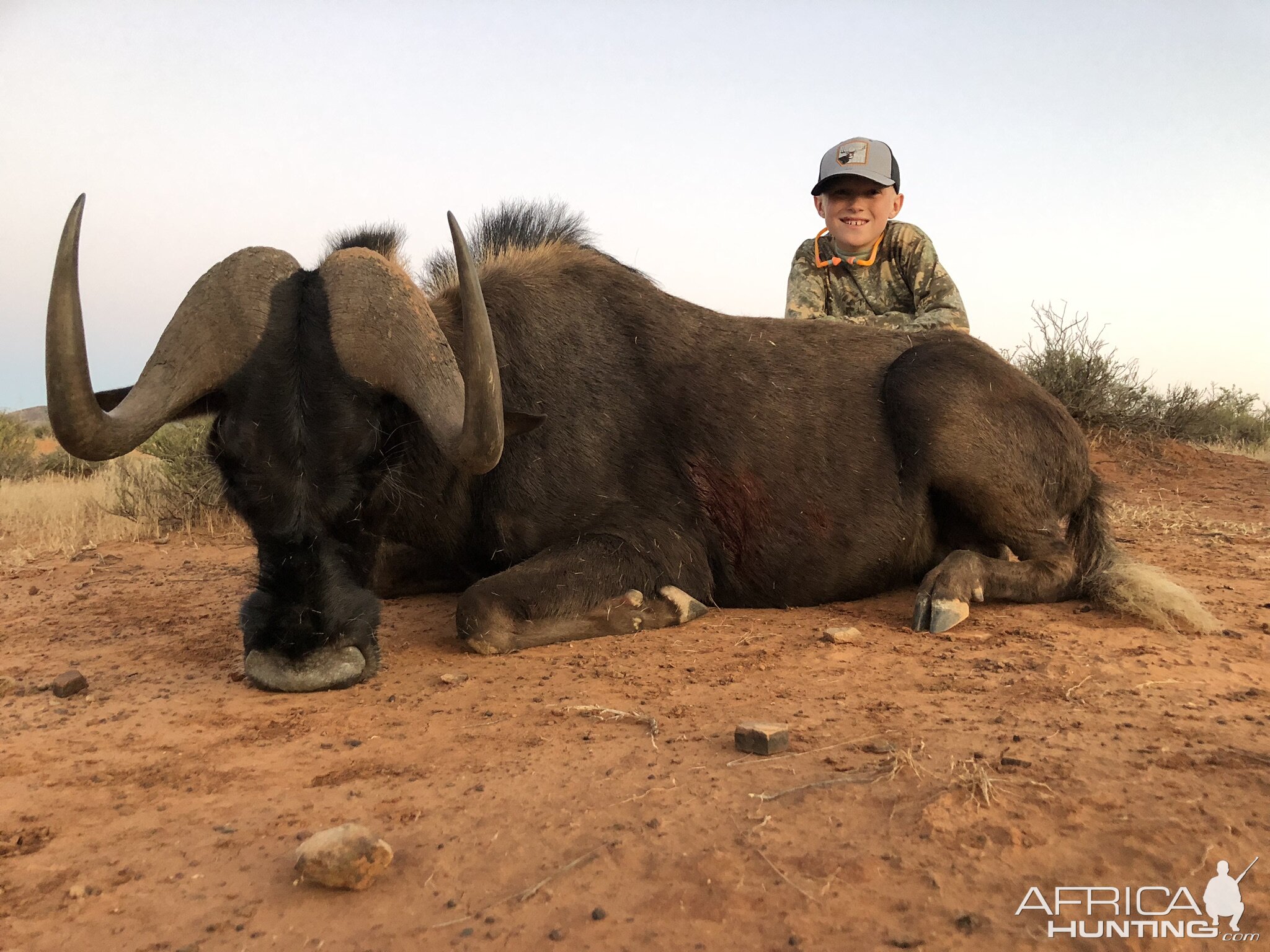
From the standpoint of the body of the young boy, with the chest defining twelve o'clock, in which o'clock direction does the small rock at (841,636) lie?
The small rock is roughly at 12 o'clock from the young boy.

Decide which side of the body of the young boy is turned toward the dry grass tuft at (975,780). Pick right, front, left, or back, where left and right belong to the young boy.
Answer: front

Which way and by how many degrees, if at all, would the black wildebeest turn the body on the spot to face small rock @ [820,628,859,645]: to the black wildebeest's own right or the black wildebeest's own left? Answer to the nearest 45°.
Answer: approximately 135° to the black wildebeest's own left

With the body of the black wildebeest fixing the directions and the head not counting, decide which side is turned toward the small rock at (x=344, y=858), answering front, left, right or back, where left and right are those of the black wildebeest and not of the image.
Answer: left

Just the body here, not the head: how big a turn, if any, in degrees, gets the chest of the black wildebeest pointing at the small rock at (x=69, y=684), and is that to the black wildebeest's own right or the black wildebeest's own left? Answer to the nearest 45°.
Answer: approximately 45° to the black wildebeest's own left

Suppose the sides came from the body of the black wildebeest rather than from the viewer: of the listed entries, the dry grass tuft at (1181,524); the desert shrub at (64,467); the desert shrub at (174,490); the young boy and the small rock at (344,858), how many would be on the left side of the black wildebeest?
1

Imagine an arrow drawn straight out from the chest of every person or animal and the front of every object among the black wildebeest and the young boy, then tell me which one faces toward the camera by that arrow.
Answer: the young boy

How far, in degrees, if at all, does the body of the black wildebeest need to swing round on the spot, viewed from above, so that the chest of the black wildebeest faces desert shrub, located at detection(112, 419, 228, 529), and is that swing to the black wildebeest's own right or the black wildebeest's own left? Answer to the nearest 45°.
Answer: approximately 45° to the black wildebeest's own right

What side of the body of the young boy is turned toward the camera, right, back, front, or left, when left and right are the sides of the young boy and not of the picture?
front

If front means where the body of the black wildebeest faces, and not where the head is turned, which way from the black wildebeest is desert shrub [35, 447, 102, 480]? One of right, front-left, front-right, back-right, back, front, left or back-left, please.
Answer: front-right

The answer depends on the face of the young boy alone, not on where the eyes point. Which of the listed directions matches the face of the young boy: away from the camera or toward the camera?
toward the camera

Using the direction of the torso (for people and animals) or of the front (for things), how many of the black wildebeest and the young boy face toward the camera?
1

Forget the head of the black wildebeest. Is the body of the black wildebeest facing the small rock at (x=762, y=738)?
no

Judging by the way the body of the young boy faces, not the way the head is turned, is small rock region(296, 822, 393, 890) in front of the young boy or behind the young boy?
in front

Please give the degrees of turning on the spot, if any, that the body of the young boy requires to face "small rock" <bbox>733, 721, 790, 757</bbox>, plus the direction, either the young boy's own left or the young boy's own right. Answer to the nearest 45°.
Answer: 0° — they already face it

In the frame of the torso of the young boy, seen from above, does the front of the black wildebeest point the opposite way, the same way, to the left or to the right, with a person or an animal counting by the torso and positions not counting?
to the right

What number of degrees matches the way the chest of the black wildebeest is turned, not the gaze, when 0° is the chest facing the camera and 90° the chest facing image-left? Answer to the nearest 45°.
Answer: approximately 90°
